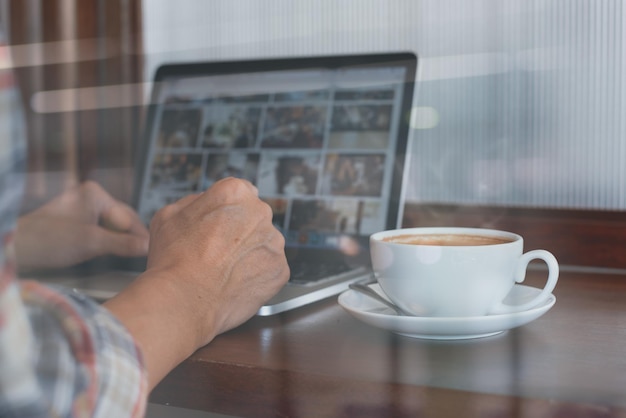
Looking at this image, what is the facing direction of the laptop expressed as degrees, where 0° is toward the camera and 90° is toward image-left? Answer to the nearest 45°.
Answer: approximately 45°
